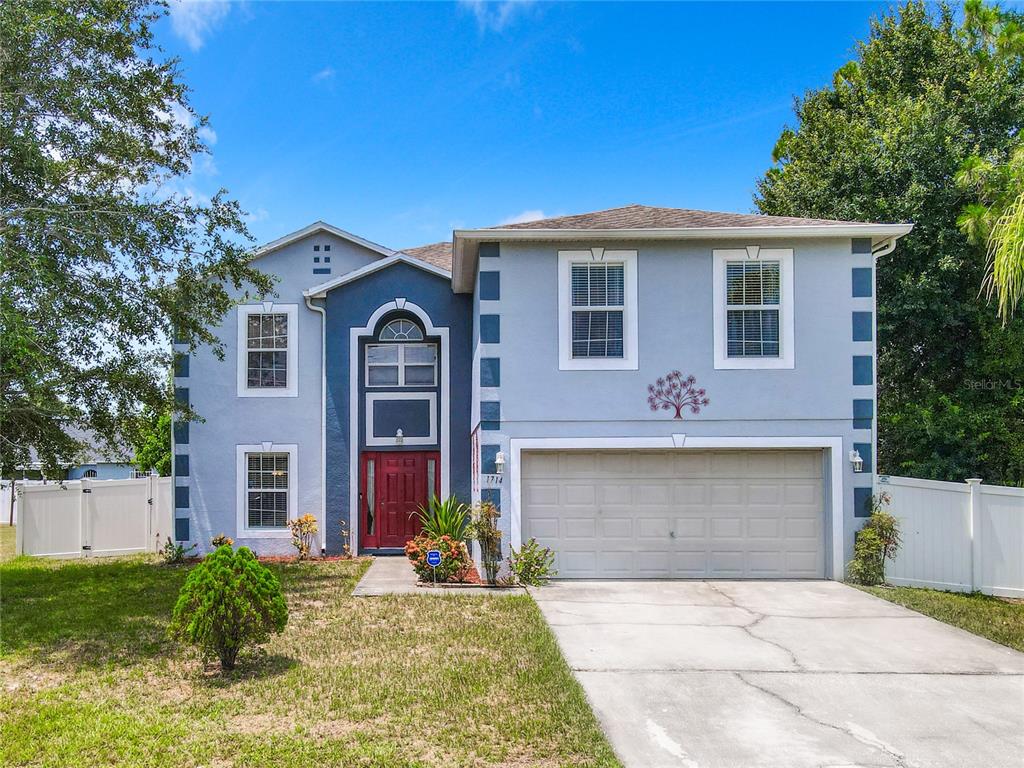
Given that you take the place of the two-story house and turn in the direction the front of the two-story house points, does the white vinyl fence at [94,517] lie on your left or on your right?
on your right

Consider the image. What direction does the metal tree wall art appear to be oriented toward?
toward the camera

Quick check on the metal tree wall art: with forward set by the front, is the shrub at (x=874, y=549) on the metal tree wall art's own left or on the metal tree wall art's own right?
on the metal tree wall art's own left

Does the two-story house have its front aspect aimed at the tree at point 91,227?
no

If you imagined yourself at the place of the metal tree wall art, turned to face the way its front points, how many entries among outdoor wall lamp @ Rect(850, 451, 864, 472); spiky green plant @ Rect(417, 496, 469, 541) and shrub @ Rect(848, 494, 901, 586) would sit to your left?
2

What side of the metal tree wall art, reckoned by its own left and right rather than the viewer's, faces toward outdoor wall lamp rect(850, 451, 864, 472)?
left

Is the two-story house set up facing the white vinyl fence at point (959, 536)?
no

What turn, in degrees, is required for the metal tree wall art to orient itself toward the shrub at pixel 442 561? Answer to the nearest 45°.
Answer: approximately 90° to its right

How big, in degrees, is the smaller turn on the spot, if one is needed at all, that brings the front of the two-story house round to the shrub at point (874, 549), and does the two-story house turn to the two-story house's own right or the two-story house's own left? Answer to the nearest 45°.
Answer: approximately 90° to the two-story house's own left

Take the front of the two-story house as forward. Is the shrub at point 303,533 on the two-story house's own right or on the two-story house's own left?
on the two-story house's own right

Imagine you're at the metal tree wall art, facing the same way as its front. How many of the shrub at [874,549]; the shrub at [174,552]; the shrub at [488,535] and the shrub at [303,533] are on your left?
1

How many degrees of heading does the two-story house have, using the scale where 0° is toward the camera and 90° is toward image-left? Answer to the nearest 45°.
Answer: approximately 0°

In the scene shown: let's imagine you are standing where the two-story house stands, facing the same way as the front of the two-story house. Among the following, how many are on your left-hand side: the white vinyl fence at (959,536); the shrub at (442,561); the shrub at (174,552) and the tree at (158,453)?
1
